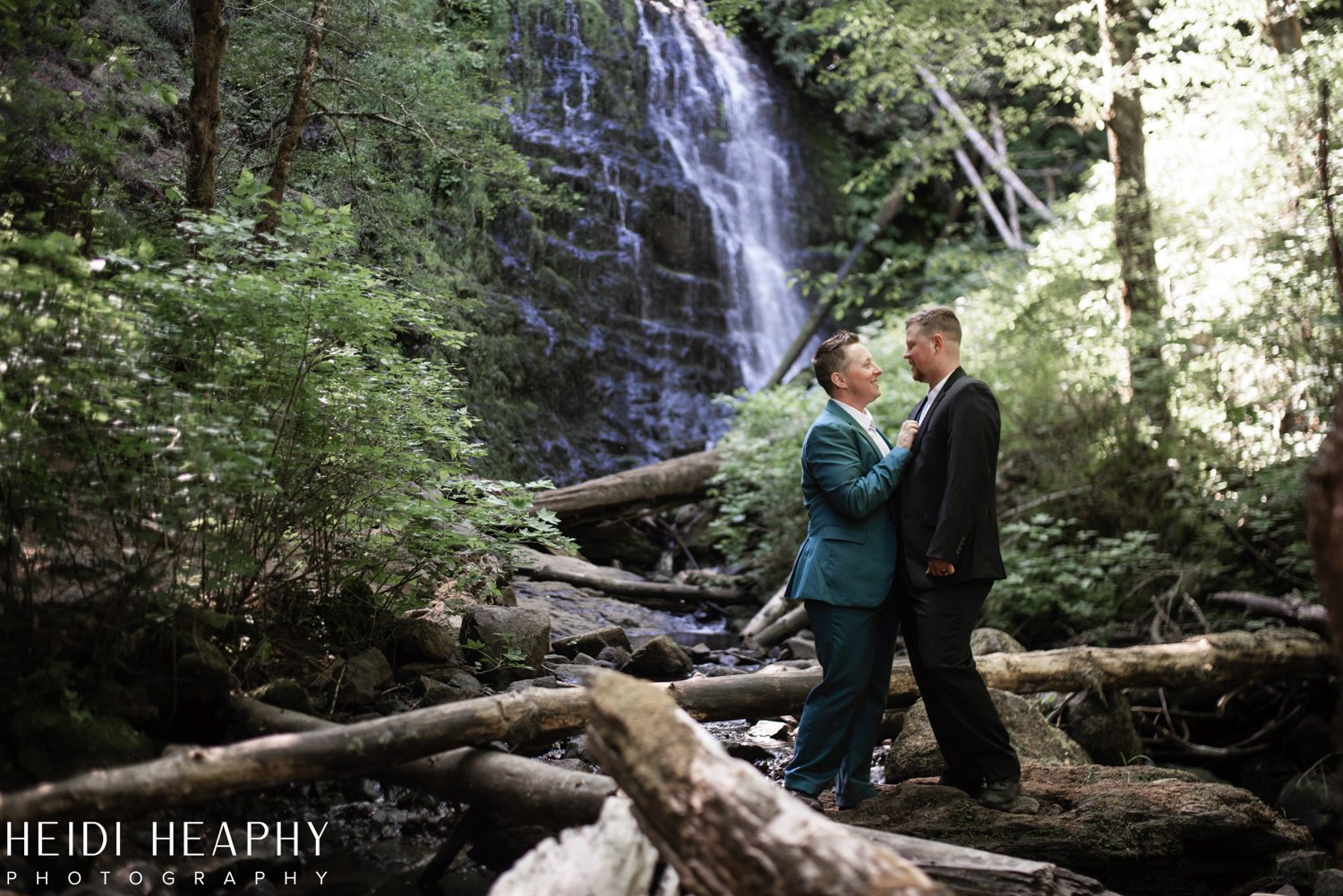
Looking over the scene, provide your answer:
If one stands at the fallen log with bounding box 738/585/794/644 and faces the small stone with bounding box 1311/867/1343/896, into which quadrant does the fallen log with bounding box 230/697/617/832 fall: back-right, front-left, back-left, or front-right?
front-right

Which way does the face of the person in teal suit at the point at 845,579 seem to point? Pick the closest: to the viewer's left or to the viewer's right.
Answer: to the viewer's right

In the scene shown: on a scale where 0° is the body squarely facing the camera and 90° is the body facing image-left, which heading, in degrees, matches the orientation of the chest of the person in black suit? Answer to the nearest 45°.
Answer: approximately 90°

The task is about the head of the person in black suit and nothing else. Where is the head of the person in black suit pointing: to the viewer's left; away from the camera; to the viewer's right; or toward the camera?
to the viewer's left

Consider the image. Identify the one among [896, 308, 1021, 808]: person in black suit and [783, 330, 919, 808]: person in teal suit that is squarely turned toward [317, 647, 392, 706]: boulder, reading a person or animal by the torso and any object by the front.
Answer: the person in black suit

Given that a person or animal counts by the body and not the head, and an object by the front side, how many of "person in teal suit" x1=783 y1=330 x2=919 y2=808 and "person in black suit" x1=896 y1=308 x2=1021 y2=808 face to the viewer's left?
1

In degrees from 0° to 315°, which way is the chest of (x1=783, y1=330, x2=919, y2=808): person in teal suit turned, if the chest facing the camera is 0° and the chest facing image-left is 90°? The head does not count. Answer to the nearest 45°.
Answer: approximately 270°

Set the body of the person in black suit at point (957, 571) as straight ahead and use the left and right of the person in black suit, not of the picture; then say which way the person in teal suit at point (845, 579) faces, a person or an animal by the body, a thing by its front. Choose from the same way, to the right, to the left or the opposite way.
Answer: the opposite way

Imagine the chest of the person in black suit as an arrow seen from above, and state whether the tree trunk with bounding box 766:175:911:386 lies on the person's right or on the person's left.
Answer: on the person's right

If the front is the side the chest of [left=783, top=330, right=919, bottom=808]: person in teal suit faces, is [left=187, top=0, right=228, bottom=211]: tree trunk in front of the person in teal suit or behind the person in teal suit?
behind

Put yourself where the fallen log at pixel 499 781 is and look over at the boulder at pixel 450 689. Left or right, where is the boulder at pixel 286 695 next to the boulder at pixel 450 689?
left
